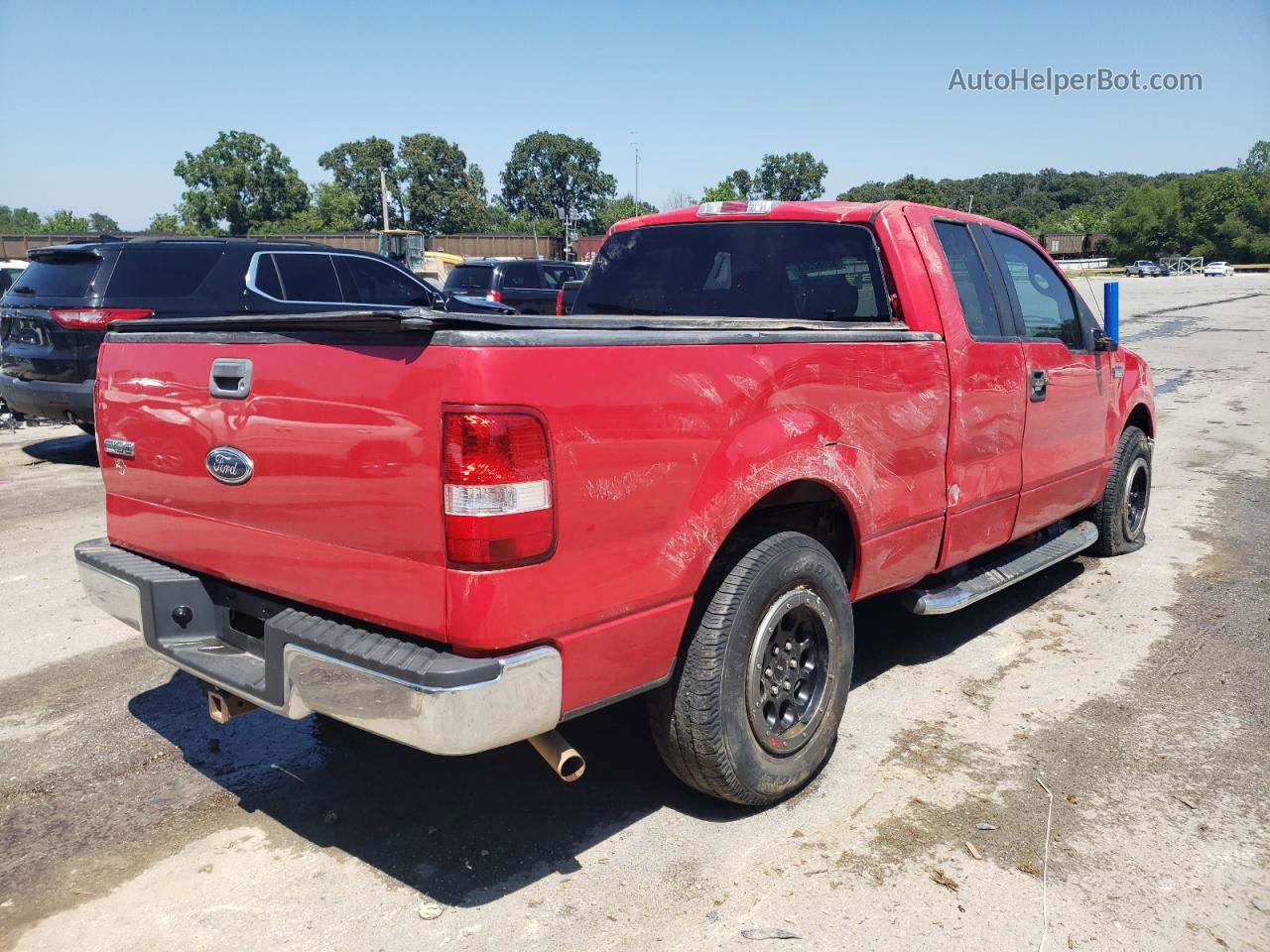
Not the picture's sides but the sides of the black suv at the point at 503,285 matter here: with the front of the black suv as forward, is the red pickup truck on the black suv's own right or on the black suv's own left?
on the black suv's own right

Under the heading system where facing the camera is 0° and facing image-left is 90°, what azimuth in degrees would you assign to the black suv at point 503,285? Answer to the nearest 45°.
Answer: approximately 225°

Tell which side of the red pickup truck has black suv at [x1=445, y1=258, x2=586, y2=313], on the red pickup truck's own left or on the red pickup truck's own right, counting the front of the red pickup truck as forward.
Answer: on the red pickup truck's own left

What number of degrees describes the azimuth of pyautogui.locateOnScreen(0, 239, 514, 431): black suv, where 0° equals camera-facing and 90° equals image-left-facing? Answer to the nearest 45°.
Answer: approximately 225°

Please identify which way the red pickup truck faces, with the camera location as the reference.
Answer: facing away from the viewer and to the right of the viewer
